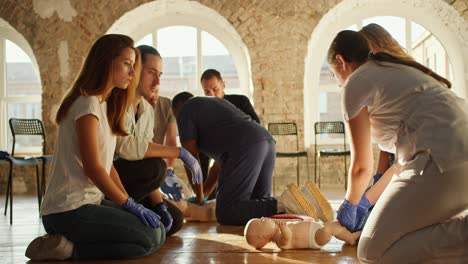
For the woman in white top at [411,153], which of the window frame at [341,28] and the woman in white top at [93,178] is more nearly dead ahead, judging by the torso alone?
the woman in white top

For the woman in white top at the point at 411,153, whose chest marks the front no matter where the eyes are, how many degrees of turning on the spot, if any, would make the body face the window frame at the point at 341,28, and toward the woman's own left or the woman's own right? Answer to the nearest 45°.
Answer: approximately 90° to the woman's own right

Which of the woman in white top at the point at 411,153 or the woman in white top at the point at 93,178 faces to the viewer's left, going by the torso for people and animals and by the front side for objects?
the woman in white top at the point at 411,153

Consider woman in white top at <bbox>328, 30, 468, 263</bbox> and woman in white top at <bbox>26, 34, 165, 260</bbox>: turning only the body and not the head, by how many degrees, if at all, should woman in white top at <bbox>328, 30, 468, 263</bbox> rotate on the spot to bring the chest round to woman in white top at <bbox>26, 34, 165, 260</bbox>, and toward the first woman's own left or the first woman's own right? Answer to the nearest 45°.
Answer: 0° — they already face them

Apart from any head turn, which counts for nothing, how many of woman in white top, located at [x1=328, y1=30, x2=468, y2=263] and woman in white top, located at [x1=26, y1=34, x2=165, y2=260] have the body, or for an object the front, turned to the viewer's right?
1

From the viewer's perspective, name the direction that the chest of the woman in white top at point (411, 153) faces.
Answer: to the viewer's left

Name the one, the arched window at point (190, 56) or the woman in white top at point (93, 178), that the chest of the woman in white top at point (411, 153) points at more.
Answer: the woman in white top

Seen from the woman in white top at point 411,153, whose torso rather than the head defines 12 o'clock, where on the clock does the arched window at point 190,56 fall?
The arched window is roughly at 2 o'clock from the woman in white top.

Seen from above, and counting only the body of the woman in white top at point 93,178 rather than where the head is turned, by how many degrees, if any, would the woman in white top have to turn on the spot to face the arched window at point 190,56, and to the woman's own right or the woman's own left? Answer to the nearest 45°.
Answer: approximately 90° to the woman's own left

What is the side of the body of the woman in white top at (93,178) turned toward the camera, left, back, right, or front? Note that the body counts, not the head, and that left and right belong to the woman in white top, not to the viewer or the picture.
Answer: right

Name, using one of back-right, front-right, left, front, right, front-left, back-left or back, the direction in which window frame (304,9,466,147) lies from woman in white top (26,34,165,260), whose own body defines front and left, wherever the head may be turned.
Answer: front-left

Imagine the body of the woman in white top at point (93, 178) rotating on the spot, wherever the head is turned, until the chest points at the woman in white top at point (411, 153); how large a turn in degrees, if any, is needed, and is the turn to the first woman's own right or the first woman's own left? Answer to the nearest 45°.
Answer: approximately 45° to the first woman's own right
